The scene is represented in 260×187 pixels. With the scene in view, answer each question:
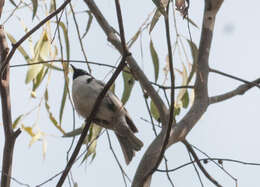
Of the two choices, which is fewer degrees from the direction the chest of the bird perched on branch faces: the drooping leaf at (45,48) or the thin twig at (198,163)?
the drooping leaf

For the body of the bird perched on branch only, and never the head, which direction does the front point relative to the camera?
to the viewer's left

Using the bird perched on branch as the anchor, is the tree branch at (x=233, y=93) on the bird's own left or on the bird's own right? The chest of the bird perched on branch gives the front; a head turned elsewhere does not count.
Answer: on the bird's own left

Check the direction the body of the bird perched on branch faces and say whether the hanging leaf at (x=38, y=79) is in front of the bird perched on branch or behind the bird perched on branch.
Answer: in front
